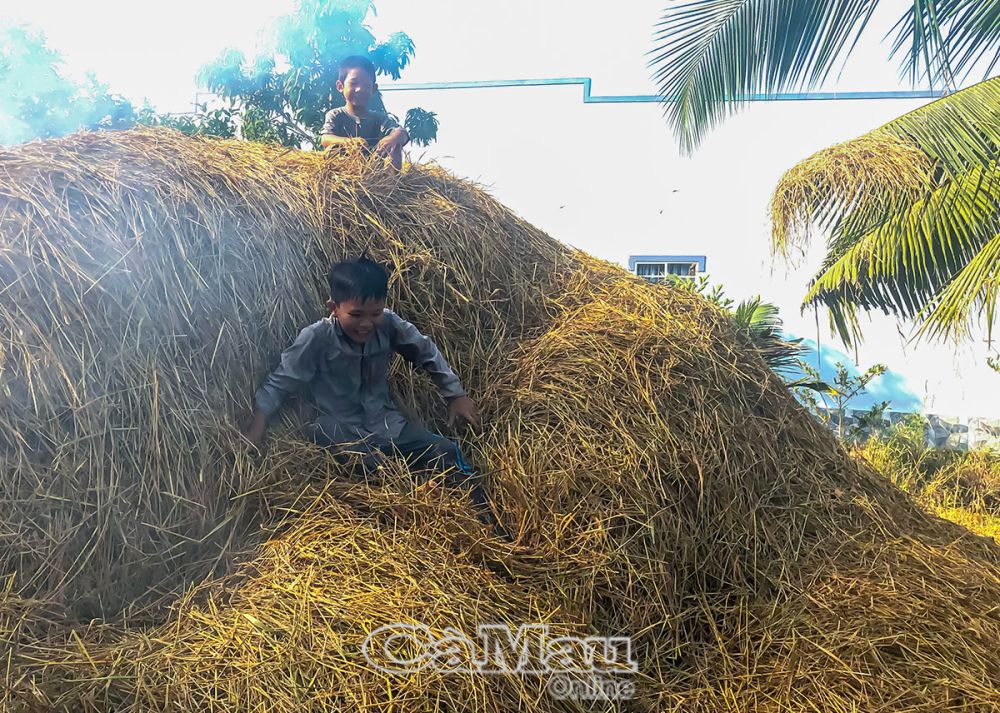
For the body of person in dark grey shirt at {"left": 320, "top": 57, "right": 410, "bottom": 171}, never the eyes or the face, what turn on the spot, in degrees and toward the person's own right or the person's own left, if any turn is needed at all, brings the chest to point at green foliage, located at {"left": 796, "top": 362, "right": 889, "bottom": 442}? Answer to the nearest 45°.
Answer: approximately 135° to the person's own left

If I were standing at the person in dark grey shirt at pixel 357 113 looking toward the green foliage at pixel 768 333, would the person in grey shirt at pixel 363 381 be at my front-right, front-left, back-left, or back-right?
back-right

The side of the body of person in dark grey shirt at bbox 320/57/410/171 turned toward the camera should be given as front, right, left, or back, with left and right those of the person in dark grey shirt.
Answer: front

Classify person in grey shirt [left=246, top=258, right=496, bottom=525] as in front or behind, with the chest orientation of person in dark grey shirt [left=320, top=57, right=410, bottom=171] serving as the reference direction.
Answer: in front

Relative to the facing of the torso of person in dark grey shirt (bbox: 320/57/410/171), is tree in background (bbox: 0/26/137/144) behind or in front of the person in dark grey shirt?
behind

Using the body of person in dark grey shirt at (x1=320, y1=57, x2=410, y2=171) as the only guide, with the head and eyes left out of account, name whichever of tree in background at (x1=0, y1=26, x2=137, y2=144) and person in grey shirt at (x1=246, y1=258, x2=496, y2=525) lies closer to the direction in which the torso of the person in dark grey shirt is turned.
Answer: the person in grey shirt

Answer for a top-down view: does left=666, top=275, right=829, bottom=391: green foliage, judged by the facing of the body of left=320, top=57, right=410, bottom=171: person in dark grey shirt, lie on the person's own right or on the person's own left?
on the person's own left
